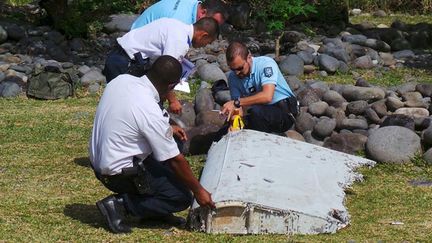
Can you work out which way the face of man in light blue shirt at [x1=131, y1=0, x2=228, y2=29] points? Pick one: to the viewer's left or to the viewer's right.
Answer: to the viewer's right

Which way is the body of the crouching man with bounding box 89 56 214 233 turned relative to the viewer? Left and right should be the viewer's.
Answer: facing away from the viewer and to the right of the viewer

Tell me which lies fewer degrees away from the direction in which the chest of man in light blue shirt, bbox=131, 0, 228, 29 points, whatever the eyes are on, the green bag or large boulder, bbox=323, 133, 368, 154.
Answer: the large boulder

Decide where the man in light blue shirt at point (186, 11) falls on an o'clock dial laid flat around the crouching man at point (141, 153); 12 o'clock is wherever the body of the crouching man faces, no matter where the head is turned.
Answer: The man in light blue shirt is roughly at 11 o'clock from the crouching man.

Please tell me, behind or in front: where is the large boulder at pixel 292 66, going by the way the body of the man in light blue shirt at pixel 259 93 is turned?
behind

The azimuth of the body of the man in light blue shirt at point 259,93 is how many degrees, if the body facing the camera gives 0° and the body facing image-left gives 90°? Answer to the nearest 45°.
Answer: approximately 45°

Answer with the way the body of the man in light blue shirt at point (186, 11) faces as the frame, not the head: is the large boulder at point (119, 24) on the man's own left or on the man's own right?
on the man's own left
